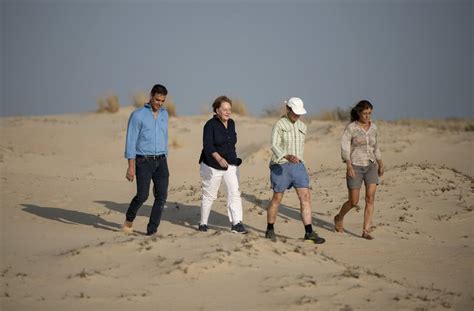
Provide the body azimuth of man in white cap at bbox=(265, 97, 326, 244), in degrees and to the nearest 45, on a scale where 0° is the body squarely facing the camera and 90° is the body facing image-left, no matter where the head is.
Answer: approximately 315°

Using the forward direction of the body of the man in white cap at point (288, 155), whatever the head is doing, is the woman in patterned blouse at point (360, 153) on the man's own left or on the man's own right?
on the man's own left

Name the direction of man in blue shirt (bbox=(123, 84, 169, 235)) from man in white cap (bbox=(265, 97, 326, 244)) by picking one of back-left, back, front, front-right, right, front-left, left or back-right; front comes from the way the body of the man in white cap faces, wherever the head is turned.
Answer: back-right

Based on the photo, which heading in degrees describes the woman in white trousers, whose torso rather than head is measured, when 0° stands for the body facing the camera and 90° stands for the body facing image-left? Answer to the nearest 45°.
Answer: approximately 315°

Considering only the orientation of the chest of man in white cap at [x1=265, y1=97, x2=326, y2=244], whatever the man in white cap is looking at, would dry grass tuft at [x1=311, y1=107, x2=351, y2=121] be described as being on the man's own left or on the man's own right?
on the man's own left

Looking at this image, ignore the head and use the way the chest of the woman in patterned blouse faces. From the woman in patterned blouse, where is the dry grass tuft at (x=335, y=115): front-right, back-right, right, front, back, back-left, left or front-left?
back-left

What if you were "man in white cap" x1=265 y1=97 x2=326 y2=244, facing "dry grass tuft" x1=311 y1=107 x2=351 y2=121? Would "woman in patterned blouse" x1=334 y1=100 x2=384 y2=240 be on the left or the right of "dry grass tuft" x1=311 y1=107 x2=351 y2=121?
right

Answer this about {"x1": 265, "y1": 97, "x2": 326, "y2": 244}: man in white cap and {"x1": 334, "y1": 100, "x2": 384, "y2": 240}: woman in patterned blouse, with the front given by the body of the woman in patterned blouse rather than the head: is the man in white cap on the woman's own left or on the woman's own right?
on the woman's own right

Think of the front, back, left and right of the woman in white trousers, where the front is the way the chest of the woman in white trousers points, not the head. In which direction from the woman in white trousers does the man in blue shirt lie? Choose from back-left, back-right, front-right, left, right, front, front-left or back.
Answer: back-right
